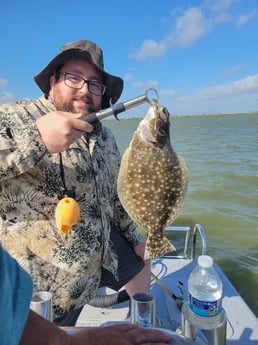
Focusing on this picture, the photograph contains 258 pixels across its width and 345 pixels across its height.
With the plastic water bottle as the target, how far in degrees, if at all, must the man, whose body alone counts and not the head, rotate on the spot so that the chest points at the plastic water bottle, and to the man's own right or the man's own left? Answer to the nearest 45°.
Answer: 0° — they already face it

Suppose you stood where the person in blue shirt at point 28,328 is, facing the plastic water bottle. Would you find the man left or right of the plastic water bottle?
left

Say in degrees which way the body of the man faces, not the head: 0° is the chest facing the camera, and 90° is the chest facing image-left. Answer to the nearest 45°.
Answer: approximately 315°

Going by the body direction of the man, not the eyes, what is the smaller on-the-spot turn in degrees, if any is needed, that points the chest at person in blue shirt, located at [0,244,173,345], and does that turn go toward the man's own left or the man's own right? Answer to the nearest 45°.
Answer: approximately 45° to the man's own right
